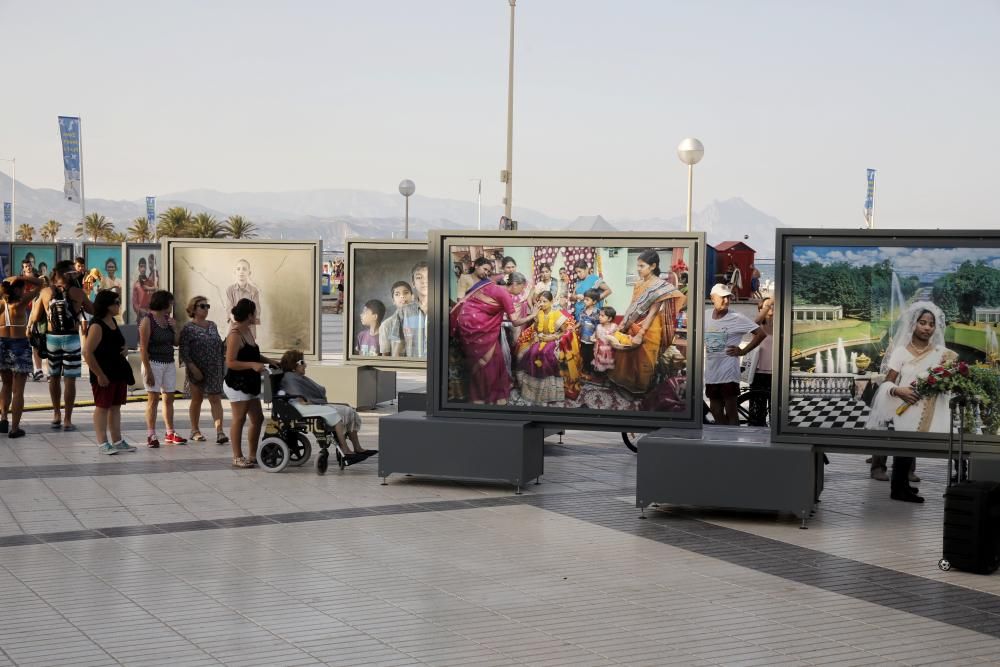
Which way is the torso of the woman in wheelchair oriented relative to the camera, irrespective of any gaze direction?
to the viewer's right

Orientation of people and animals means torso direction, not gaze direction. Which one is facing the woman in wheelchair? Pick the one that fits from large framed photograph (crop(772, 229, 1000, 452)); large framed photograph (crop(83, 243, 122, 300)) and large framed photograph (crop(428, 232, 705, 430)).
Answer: large framed photograph (crop(83, 243, 122, 300))

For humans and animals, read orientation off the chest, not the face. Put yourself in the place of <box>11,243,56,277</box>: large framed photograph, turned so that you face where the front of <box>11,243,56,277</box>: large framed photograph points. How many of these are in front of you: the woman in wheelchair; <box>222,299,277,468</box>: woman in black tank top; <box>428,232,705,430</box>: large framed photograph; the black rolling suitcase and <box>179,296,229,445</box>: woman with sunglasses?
5

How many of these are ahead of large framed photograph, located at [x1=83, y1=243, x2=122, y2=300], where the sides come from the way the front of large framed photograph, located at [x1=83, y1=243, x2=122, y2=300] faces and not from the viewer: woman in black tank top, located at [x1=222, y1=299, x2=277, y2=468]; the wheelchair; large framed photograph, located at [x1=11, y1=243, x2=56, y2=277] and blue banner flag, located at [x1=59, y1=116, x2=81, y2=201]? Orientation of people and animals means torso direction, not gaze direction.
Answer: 2

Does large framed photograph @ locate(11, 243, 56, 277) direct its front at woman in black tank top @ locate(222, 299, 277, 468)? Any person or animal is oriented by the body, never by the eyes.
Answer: yes

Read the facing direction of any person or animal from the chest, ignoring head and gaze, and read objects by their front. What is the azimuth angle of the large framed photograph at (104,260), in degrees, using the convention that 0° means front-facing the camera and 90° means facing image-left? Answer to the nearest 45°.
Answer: approximately 0°

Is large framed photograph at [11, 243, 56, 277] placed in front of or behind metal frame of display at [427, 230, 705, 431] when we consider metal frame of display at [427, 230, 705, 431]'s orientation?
behind

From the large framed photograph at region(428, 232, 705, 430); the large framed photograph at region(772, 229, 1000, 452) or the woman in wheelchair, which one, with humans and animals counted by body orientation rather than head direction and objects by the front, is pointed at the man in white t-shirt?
the woman in wheelchair

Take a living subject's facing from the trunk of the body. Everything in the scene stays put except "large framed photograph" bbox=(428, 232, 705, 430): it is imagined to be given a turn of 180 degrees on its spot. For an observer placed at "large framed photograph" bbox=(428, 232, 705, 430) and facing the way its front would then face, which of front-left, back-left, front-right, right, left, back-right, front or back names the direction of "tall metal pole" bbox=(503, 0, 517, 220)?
front

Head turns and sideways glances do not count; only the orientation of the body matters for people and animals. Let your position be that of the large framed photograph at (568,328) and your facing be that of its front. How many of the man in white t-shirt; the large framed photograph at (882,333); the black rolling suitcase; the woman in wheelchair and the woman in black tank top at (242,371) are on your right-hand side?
2

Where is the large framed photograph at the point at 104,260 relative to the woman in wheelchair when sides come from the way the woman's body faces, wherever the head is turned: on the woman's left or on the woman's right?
on the woman's left

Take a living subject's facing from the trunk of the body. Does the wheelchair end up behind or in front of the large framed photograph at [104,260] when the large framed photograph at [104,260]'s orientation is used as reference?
in front
